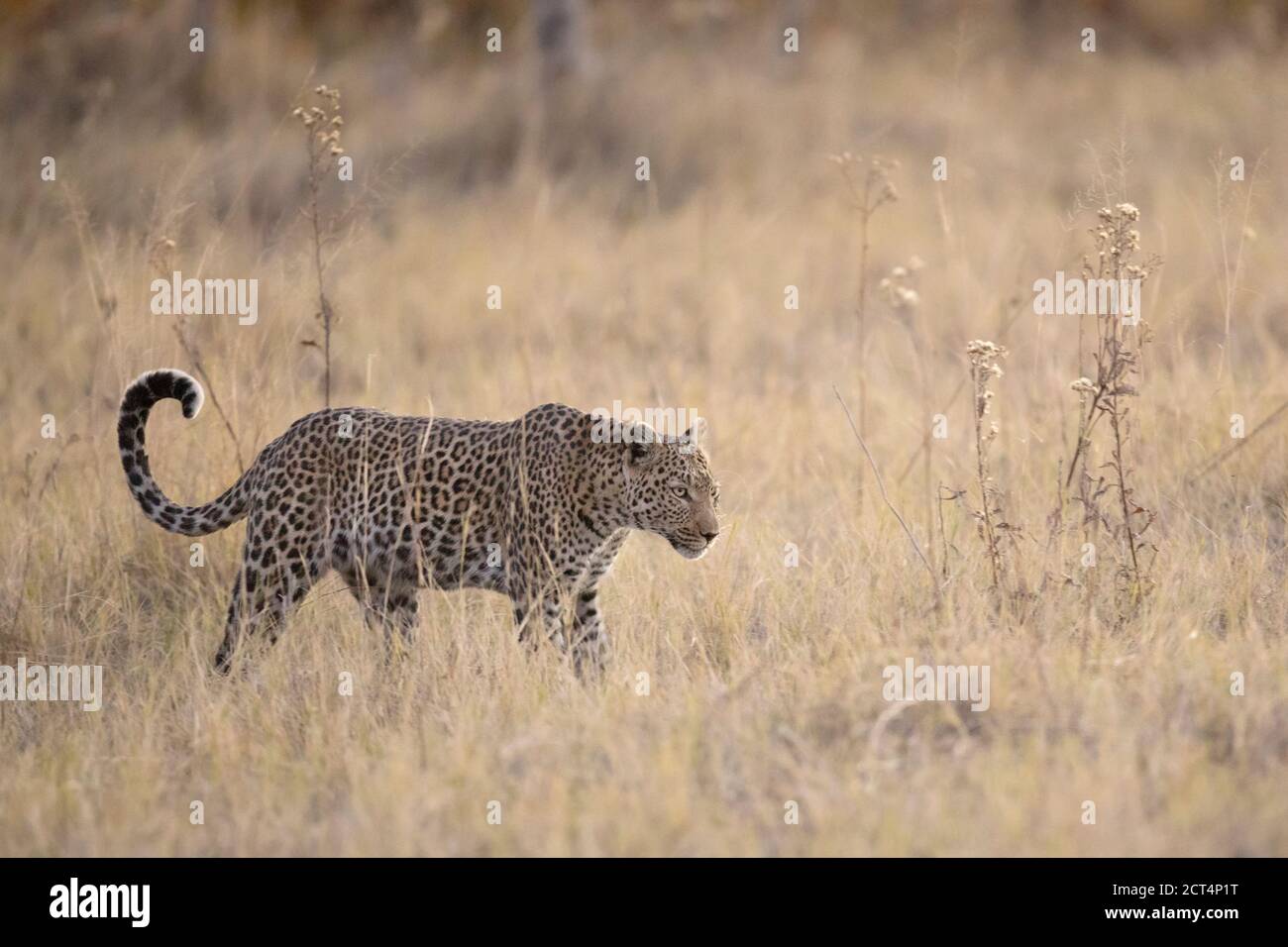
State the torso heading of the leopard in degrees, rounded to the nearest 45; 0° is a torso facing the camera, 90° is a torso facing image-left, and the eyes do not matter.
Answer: approximately 270°
